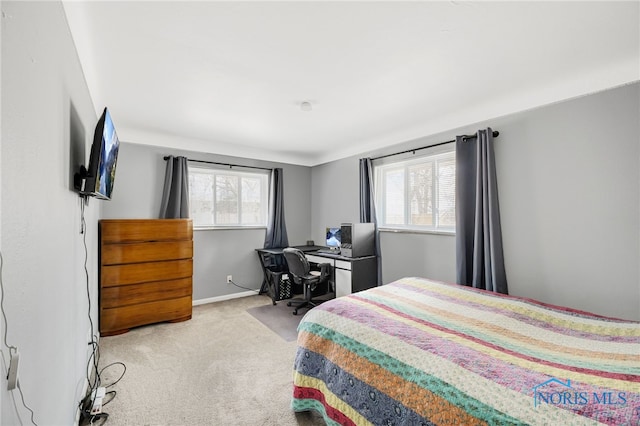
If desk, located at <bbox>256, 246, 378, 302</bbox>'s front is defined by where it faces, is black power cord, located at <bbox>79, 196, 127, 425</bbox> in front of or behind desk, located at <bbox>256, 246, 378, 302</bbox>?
in front

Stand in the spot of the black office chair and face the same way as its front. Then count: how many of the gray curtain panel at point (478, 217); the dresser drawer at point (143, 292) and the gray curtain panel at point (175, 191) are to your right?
1

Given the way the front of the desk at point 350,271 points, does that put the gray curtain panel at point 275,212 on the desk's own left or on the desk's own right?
on the desk's own right

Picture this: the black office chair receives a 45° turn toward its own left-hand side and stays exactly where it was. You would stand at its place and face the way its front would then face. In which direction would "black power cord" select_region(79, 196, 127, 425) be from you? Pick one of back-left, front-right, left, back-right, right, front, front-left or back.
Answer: back-left

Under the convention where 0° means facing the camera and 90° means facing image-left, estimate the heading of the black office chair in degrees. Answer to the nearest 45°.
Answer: approximately 225°

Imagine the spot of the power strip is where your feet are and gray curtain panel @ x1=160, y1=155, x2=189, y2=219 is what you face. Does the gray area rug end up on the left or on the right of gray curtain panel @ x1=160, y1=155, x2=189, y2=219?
right

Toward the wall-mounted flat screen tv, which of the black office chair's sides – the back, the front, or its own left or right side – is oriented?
back

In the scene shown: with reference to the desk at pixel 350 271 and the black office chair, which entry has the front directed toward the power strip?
the desk

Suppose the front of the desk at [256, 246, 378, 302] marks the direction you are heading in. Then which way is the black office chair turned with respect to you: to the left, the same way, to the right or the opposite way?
the opposite way

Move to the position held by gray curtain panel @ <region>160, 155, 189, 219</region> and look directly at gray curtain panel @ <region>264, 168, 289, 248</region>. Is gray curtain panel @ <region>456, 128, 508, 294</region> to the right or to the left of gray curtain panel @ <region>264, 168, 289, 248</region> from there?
right

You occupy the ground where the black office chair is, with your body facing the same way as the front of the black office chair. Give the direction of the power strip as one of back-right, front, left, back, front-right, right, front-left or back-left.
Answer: back

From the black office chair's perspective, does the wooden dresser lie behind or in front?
behind
